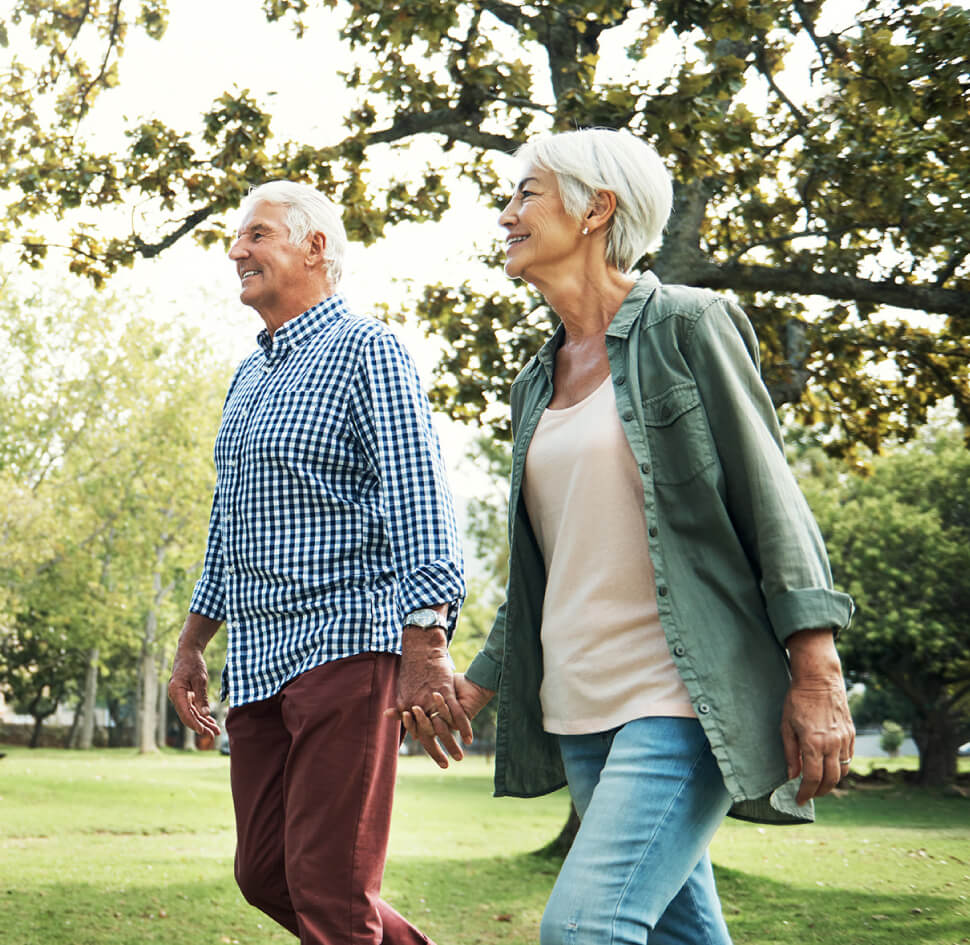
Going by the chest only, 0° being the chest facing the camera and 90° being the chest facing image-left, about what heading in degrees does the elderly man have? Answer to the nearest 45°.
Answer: approximately 45°

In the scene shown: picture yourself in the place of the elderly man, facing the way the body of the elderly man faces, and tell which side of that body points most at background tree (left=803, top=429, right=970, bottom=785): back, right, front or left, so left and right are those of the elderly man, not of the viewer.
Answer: back

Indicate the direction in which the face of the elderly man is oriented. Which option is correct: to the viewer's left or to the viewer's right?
to the viewer's left

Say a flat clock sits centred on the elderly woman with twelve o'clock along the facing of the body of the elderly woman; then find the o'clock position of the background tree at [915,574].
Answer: The background tree is roughly at 5 o'clock from the elderly woman.

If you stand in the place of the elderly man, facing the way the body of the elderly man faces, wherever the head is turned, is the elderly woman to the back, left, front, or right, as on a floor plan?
left

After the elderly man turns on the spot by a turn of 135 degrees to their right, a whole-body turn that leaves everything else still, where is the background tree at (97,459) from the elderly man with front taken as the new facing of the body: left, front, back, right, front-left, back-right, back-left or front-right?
front

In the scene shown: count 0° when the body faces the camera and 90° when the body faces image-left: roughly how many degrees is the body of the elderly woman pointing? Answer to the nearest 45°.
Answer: approximately 45°

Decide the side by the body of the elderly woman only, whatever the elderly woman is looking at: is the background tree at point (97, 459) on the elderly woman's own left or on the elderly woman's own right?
on the elderly woman's own right

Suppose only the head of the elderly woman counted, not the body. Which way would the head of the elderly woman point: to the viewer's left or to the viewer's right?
to the viewer's left
